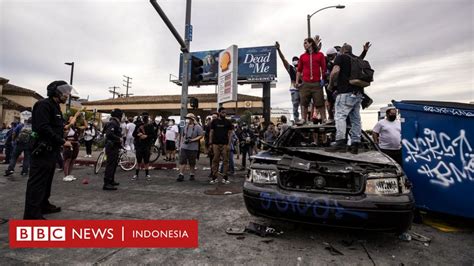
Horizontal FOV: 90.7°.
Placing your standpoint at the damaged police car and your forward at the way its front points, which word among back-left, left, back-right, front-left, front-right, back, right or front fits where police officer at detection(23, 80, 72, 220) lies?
right

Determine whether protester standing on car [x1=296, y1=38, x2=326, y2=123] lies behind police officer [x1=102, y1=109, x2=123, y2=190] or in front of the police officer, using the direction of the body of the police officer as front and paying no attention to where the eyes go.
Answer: in front

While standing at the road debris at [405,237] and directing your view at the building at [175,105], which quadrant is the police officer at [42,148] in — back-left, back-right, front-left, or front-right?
front-left

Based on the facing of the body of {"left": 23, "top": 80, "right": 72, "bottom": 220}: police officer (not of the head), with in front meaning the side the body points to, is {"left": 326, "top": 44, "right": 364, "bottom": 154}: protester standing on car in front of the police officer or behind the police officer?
in front

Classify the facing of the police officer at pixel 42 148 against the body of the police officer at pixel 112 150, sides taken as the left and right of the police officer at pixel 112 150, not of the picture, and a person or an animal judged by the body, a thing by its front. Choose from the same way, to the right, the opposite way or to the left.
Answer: the same way

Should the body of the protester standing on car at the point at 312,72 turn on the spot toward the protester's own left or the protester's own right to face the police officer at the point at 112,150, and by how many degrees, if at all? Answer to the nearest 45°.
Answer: approximately 90° to the protester's own right

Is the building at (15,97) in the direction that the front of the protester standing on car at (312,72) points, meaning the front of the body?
no

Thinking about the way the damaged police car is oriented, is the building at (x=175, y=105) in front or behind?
behind

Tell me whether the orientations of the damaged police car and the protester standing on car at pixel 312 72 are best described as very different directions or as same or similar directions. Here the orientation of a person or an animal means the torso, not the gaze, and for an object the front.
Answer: same or similar directions

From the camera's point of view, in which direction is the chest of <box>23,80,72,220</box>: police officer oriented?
to the viewer's right

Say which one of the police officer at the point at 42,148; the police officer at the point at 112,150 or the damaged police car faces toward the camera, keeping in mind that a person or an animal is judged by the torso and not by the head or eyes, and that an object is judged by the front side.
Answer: the damaged police car

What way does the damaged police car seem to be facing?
toward the camera

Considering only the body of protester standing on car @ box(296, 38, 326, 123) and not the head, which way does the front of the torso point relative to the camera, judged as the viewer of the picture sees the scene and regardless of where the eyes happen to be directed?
toward the camera

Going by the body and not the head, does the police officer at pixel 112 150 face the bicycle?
no

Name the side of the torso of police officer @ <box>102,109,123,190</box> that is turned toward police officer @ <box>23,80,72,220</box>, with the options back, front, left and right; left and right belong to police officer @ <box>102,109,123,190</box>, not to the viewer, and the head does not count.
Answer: right

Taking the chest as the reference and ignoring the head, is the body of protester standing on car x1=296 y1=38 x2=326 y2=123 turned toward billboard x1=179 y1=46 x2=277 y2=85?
no

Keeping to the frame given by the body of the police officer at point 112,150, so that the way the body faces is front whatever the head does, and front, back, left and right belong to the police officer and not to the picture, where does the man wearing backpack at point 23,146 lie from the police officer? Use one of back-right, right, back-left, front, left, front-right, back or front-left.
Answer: back-left

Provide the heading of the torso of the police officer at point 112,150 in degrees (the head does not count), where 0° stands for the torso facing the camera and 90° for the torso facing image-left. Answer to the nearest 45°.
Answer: approximately 270°
